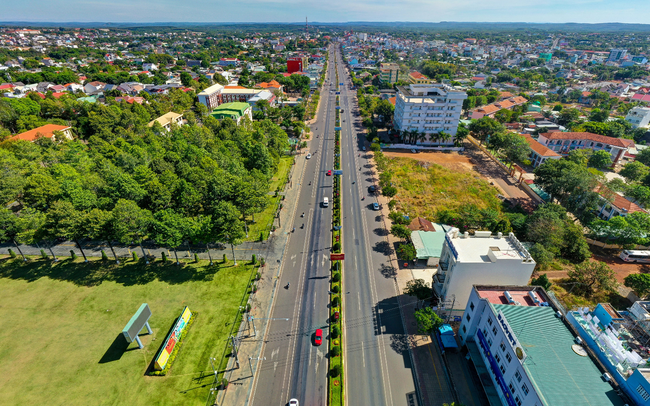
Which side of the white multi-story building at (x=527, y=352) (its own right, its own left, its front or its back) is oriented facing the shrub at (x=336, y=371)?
front

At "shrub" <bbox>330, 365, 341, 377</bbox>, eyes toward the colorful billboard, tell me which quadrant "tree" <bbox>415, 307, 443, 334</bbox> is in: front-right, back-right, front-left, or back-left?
back-right

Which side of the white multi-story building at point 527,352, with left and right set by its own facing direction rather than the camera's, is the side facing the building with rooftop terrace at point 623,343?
back

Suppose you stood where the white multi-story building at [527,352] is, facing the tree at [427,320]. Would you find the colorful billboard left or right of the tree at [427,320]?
left

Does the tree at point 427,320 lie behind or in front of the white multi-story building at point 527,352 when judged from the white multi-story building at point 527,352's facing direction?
in front

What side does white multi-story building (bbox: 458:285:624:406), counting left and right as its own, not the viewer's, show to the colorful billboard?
front

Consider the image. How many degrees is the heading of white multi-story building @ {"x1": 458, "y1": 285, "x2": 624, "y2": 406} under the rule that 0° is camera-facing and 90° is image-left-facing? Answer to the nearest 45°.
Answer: approximately 45°

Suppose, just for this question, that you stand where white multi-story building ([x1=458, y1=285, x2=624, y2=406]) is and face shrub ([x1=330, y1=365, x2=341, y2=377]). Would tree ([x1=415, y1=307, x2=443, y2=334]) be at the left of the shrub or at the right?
right

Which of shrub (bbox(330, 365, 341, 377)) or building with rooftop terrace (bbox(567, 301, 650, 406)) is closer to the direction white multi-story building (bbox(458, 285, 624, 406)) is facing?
the shrub
